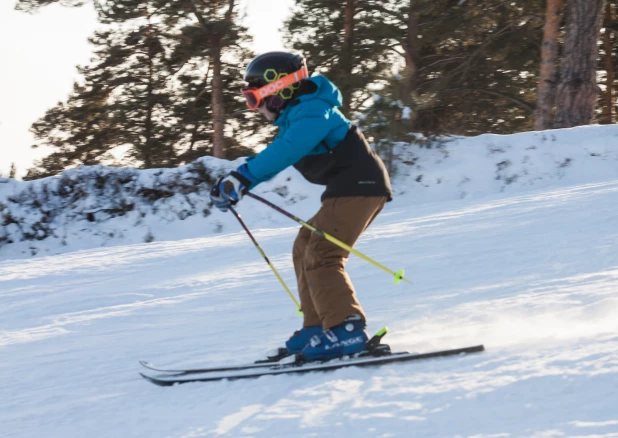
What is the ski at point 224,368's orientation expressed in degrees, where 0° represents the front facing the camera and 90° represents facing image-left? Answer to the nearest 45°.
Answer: approximately 90°

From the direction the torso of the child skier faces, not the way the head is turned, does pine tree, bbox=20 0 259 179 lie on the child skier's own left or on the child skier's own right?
on the child skier's own right

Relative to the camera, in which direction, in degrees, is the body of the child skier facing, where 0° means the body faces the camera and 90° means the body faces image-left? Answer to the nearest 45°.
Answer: approximately 90°

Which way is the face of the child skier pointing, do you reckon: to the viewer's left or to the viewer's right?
to the viewer's left
